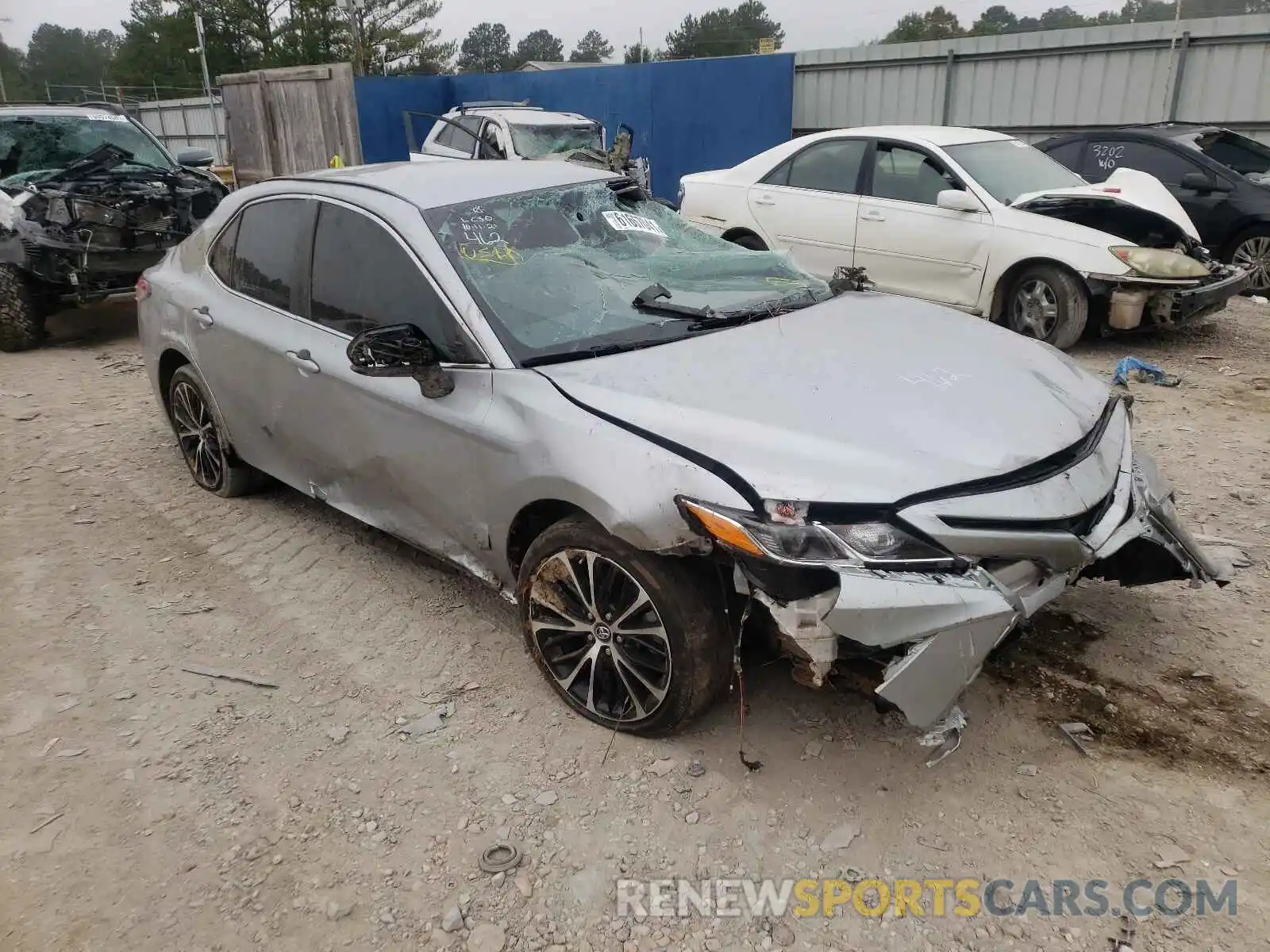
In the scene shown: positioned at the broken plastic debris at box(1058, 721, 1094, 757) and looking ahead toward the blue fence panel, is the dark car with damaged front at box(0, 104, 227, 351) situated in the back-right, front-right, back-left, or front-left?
front-left

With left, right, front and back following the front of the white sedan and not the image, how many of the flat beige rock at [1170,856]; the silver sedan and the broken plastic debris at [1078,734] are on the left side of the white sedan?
0

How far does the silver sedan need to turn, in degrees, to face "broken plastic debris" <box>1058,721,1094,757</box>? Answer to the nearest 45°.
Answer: approximately 45° to its left

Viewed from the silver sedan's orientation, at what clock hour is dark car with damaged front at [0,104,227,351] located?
The dark car with damaged front is roughly at 6 o'clock from the silver sedan.

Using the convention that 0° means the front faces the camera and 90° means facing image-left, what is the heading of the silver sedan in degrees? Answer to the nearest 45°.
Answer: approximately 315°

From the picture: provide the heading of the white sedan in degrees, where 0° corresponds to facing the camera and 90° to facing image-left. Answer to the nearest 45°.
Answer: approximately 315°

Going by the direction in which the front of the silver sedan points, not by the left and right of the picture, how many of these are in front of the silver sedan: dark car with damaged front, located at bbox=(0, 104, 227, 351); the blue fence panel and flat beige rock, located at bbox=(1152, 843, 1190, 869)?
1

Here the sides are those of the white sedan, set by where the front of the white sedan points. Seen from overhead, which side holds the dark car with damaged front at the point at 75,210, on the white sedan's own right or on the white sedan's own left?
on the white sedan's own right

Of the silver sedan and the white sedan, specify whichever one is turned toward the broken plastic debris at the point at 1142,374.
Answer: the white sedan

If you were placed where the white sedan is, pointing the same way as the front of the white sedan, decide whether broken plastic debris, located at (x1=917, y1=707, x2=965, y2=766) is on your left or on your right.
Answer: on your right

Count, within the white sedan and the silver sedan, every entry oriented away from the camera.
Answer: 0

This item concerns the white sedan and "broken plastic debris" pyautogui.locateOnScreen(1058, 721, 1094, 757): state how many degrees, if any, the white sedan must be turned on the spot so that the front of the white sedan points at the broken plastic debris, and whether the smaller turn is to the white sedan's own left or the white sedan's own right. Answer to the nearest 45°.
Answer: approximately 45° to the white sedan's own right

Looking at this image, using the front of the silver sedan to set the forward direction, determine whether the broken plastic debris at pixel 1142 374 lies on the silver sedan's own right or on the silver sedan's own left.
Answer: on the silver sedan's own left

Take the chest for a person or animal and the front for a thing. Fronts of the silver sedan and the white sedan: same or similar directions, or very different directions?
same or similar directions

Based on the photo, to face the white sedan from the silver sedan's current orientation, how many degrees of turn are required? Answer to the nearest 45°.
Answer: approximately 90° to its left

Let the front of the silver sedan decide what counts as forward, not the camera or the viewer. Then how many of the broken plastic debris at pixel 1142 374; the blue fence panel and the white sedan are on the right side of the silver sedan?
0
